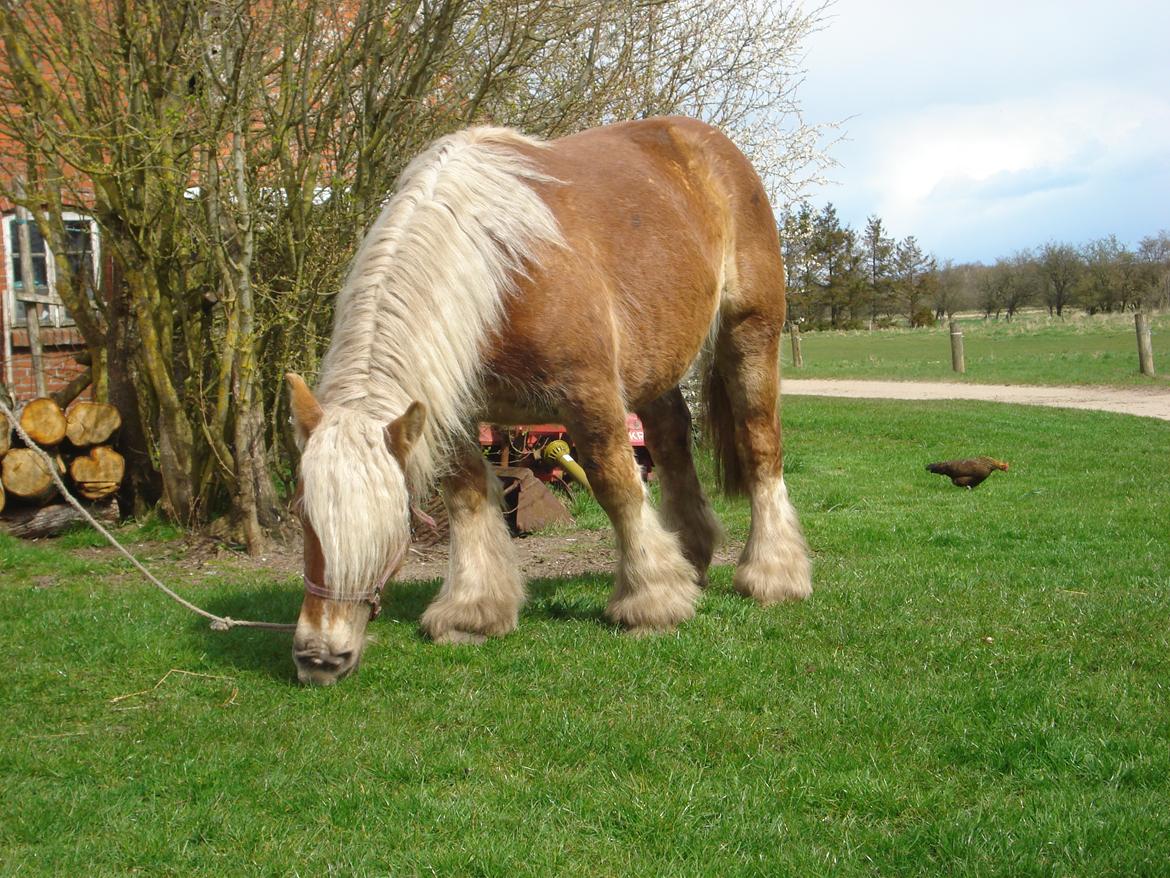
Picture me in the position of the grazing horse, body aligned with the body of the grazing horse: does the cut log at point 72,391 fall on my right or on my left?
on my right

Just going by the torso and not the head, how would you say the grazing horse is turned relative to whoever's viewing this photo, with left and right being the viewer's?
facing the viewer and to the left of the viewer

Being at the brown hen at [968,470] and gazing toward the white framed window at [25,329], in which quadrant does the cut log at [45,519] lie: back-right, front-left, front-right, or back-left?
front-left

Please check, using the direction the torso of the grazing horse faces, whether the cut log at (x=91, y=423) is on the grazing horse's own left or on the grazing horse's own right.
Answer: on the grazing horse's own right

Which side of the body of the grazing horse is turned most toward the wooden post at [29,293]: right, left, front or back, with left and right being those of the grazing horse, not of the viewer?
right

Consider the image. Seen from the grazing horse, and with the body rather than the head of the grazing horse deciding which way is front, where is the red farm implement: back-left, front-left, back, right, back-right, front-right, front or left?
back-right

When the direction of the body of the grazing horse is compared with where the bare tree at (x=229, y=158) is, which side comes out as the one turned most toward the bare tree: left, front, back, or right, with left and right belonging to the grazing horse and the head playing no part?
right

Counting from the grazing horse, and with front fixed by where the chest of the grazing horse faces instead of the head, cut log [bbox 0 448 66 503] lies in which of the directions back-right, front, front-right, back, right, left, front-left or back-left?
right

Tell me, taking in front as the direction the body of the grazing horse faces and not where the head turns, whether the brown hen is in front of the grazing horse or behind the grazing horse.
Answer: behind

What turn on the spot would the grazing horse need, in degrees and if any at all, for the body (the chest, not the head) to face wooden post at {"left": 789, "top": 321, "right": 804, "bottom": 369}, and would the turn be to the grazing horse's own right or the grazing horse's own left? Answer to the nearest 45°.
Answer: approximately 135° to the grazing horse's own right

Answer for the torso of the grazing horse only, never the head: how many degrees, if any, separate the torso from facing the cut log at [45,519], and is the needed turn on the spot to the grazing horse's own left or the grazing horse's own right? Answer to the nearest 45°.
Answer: approximately 90° to the grazing horse's own right

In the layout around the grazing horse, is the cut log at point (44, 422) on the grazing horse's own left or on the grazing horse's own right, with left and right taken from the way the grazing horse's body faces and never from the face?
on the grazing horse's own right
